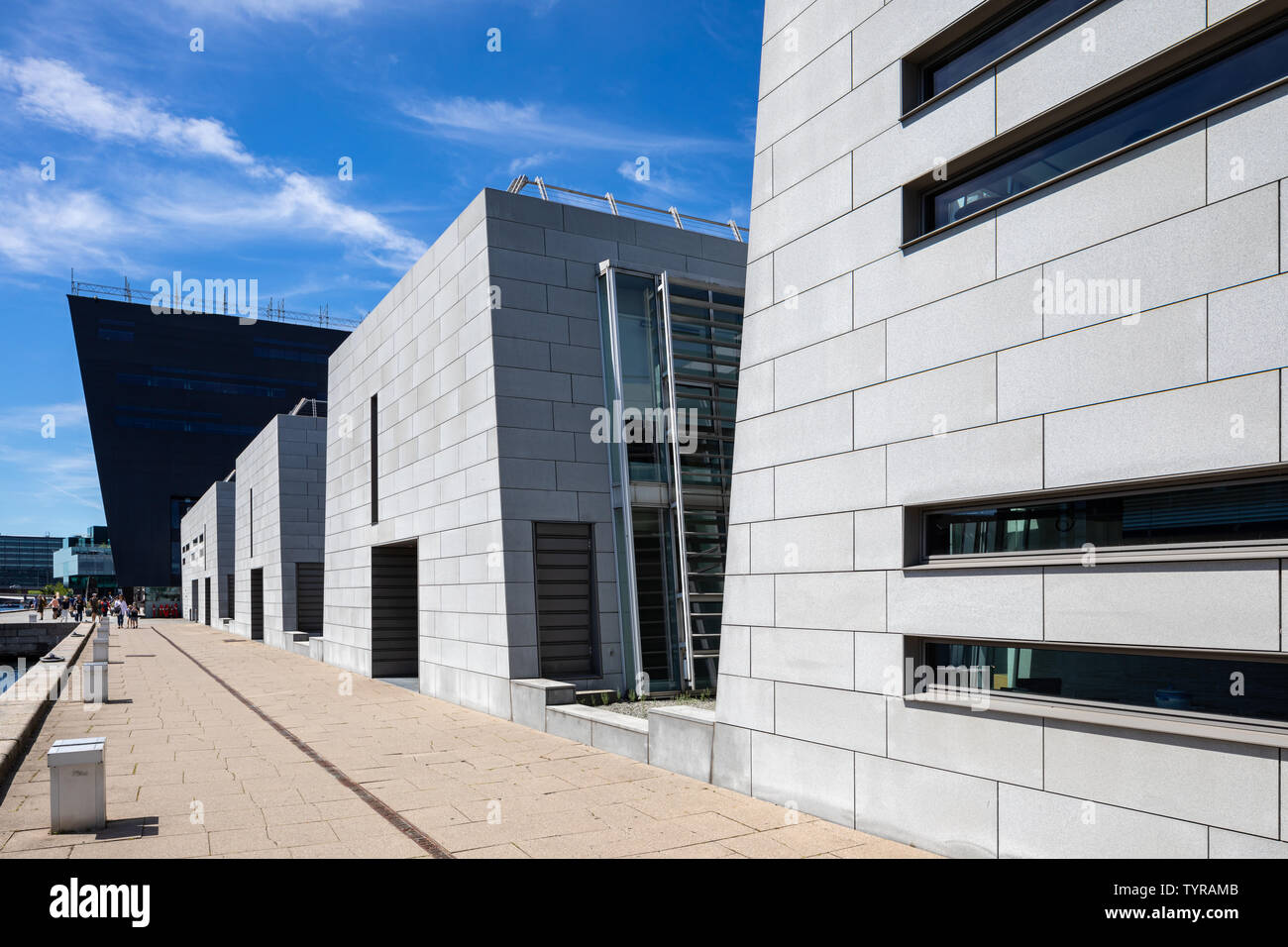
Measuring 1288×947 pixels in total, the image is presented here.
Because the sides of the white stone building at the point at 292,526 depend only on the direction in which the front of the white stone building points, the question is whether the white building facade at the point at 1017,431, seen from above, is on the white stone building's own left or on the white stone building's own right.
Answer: on the white stone building's own left

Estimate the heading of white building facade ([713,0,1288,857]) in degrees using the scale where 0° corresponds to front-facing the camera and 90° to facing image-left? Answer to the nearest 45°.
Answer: approximately 45°

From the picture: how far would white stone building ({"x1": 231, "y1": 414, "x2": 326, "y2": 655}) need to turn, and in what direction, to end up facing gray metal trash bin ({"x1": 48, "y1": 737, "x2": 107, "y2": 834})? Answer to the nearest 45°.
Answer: approximately 45° to its left

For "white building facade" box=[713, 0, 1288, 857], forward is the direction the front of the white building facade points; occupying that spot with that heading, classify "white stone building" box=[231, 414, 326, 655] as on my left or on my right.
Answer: on my right

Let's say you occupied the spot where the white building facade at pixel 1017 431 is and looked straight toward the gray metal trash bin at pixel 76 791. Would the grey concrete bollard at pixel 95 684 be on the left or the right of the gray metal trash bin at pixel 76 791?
right

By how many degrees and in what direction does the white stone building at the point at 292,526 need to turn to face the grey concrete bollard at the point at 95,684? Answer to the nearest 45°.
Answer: approximately 45° to its left
